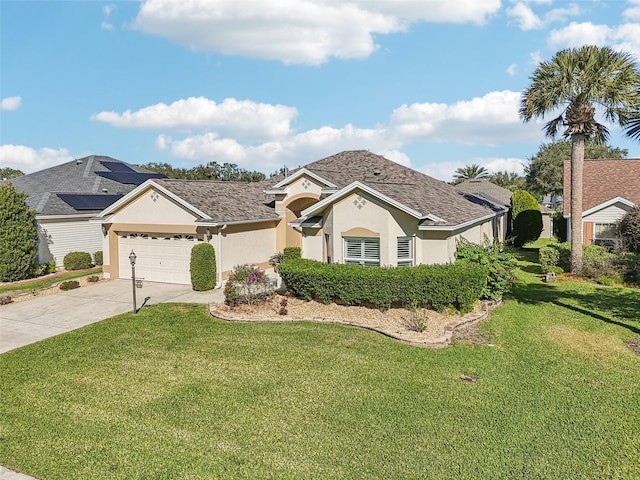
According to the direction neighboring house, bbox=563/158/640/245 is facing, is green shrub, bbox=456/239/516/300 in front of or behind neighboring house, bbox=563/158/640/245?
in front

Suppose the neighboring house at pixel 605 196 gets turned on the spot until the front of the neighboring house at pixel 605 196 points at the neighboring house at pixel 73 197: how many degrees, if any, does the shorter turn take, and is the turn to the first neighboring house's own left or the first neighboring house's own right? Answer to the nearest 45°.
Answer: approximately 45° to the first neighboring house's own right

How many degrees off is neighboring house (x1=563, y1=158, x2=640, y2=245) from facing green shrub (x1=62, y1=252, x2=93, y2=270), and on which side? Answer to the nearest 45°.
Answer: approximately 45° to its right

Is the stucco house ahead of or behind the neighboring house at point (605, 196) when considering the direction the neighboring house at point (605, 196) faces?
ahead

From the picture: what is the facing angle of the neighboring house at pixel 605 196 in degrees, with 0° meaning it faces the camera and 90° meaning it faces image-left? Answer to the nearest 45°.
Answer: approximately 0°

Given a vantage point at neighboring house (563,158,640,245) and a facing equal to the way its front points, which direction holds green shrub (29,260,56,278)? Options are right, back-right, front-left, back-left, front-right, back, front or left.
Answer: front-right

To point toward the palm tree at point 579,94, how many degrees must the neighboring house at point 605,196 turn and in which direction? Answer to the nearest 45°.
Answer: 0° — it already faces it

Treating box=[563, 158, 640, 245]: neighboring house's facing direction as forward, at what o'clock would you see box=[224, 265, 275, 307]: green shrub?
The green shrub is roughly at 1 o'clock from the neighboring house.

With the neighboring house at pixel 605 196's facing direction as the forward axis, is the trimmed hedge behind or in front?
in front
